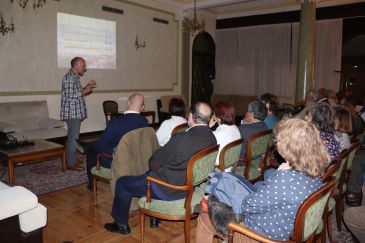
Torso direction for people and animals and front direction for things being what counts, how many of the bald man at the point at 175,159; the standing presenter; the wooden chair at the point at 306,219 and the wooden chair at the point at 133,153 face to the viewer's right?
1

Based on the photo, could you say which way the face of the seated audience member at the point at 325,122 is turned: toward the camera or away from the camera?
away from the camera

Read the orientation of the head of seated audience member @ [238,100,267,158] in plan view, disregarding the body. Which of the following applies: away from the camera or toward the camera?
away from the camera

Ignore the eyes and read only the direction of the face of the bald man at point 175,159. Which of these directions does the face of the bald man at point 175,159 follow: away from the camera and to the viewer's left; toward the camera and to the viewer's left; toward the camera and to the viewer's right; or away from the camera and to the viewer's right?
away from the camera and to the viewer's left

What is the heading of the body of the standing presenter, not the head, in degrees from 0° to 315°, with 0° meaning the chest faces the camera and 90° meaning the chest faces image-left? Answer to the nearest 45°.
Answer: approximately 270°

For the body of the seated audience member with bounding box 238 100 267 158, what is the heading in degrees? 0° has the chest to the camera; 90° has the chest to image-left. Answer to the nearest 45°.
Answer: approximately 135°

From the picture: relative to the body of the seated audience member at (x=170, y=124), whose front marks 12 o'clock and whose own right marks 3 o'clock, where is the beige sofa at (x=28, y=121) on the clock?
The beige sofa is roughly at 12 o'clock from the seated audience member.

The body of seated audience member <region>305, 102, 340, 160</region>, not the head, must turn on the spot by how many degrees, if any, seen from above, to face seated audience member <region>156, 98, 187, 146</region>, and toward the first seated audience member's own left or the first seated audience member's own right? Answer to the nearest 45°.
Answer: approximately 45° to the first seated audience member's own left

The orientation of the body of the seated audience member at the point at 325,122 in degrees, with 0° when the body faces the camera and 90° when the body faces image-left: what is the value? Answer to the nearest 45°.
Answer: approximately 135°

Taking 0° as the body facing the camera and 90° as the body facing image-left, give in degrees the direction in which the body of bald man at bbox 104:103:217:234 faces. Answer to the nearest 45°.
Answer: approximately 135°

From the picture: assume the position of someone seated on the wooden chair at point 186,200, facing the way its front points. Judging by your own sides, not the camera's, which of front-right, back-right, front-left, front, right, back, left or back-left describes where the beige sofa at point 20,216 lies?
left

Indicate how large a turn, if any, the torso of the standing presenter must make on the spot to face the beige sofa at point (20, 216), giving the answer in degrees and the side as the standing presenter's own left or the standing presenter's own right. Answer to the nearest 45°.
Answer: approximately 90° to the standing presenter's own right

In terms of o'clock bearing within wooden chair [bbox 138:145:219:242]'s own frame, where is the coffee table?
The coffee table is roughly at 12 o'clock from the wooden chair.
